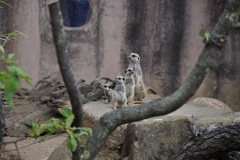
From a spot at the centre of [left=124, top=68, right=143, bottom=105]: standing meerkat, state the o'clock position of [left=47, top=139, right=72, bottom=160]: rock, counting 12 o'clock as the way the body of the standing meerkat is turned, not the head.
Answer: The rock is roughly at 12 o'clock from the standing meerkat.

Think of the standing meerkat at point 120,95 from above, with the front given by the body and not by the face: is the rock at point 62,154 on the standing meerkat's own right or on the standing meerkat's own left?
on the standing meerkat's own right

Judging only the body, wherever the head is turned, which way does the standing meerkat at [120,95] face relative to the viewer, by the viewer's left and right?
facing the viewer and to the right of the viewer

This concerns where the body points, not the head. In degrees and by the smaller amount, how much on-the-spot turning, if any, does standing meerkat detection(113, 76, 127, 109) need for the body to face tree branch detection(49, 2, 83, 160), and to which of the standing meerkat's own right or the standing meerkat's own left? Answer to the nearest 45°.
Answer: approximately 45° to the standing meerkat's own right

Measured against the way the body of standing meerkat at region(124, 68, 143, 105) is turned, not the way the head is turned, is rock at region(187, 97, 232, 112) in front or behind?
behind

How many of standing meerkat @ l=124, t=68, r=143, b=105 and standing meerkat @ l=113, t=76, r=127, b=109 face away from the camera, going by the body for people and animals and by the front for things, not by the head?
0

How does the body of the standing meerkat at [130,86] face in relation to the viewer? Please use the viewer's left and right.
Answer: facing the viewer and to the left of the viewer
